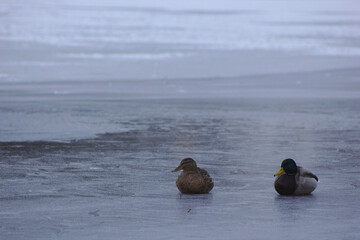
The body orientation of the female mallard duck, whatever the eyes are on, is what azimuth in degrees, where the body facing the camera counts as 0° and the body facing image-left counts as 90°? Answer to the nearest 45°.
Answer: approximately 45°

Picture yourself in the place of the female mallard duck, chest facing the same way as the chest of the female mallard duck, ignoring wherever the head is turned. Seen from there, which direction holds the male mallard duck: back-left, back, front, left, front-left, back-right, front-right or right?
back-left

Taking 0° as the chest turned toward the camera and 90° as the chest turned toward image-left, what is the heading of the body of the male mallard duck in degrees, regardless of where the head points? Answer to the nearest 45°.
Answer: approximately 45°
